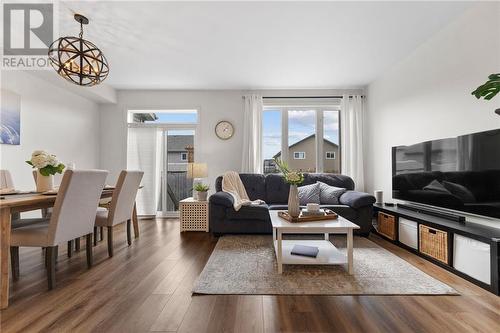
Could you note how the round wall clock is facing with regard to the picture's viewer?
facing the viewer

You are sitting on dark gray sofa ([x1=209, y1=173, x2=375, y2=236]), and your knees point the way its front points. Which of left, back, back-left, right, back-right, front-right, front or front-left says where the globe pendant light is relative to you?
front-right

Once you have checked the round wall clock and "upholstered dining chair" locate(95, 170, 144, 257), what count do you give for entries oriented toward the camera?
1

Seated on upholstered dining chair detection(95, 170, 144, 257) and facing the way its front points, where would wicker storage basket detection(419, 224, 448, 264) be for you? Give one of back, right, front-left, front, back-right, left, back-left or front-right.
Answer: back

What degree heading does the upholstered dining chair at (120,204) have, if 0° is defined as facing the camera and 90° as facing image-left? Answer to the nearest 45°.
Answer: approximately 135°

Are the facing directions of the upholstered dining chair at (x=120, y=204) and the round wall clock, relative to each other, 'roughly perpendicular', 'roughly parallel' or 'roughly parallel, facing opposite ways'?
roughly perpendicular

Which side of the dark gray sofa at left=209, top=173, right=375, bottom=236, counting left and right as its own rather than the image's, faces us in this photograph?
front

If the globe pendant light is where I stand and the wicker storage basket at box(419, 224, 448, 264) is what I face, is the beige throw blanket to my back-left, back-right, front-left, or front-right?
front-left

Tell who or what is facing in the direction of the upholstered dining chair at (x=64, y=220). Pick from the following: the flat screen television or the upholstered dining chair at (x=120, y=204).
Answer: the flat screen television

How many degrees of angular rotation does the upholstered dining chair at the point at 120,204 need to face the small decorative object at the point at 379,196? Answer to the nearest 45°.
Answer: approximately 135° to its right

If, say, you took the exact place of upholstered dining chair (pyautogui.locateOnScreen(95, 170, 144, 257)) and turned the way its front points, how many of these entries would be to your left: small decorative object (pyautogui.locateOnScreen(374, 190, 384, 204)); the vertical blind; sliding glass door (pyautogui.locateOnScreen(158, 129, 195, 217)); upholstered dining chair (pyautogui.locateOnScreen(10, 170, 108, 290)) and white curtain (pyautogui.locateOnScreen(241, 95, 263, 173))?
1

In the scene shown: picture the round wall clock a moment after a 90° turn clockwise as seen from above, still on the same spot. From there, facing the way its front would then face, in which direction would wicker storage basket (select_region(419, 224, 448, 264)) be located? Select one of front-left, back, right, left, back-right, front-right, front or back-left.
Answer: back-left

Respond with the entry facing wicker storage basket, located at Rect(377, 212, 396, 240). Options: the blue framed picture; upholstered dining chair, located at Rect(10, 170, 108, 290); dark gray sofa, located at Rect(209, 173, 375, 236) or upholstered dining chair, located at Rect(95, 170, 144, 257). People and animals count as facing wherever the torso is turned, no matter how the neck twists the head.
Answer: the blue framed picture

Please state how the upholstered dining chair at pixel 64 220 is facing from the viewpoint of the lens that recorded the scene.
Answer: facing away from the viewer and to the left of the viewer

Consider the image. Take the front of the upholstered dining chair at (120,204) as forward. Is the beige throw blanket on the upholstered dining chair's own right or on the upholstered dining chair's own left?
on the upholstered dining chair's own right

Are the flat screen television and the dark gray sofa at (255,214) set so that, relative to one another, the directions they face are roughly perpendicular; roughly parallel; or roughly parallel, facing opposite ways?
roughly perpendicular

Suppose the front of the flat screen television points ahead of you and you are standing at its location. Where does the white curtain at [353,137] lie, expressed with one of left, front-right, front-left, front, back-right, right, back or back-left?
right

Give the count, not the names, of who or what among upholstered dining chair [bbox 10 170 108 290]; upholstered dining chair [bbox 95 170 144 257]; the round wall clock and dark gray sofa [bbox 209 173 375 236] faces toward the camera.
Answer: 2
